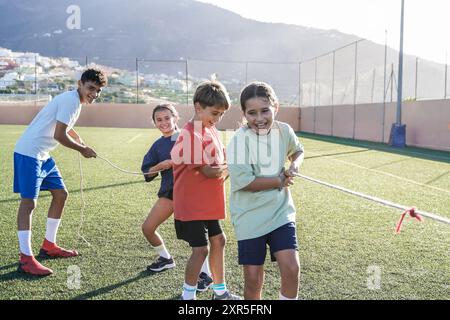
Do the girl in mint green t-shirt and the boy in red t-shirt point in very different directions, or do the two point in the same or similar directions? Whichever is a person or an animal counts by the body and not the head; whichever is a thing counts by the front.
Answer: same or similar directions

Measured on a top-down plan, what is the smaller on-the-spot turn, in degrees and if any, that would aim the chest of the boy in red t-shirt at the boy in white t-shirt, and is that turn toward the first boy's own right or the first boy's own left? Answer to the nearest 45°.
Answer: approximately 180°

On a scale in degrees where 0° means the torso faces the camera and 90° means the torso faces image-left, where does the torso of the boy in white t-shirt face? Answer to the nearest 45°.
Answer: approximately 270°

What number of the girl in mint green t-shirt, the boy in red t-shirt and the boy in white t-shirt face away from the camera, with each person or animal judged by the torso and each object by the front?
0

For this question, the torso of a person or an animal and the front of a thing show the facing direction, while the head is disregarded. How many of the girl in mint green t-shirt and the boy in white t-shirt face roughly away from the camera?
0

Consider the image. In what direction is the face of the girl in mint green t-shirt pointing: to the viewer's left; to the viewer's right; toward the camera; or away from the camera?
toward the camera

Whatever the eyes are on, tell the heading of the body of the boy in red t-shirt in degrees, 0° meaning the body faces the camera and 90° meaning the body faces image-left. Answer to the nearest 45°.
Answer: approximately 315°

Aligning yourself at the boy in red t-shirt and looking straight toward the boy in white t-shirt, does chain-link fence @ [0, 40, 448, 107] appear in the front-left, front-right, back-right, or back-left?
front-right

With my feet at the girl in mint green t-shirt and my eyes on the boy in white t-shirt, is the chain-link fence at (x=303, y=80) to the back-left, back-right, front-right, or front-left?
front-right

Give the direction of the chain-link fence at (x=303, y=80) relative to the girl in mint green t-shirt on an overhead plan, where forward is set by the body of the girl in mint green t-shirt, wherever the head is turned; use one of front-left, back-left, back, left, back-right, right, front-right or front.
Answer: back-left

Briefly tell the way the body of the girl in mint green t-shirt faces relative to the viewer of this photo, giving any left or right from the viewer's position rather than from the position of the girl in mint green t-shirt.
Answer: facing the viewer and to the right of the viewer

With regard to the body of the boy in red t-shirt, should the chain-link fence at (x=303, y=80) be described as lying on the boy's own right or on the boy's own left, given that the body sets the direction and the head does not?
on the boy's own left

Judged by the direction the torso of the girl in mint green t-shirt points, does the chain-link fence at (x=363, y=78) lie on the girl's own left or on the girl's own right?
on the girl's own left
